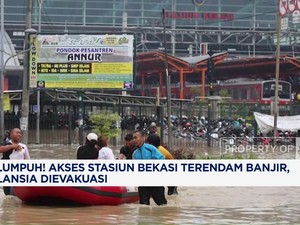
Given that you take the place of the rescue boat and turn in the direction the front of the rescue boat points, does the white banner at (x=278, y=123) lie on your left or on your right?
on your right

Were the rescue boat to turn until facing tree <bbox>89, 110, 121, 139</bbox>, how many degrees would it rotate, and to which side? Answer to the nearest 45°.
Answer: approximately 90° to its right

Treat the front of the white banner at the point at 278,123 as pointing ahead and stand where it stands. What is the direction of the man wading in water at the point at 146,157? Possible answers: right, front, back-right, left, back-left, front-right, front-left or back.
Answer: front

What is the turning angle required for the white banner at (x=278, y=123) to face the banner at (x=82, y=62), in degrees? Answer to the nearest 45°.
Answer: approximately 90° to its right

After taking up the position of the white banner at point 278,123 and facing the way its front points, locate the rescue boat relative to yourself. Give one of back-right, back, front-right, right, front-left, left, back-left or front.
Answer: front

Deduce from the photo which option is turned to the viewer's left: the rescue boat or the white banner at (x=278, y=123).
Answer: the rescue boat

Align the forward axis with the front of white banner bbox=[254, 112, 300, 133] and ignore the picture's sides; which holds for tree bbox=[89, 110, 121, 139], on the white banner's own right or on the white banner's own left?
on the white banner's own right

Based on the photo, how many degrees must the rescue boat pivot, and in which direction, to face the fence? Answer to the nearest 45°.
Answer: approximately 90° to its right

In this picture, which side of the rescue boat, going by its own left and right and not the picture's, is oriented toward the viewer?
left

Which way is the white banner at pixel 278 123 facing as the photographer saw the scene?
facing the viewer

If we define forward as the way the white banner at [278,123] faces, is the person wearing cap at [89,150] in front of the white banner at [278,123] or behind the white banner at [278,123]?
in front

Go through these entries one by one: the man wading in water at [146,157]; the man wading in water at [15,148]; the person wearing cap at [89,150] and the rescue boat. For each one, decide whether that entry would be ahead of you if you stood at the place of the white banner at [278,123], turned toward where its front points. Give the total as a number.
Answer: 4

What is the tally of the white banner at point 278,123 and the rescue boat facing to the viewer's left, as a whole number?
1

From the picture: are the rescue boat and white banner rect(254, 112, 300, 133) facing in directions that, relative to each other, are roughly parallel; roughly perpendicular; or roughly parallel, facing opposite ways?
roughly perpendicular
